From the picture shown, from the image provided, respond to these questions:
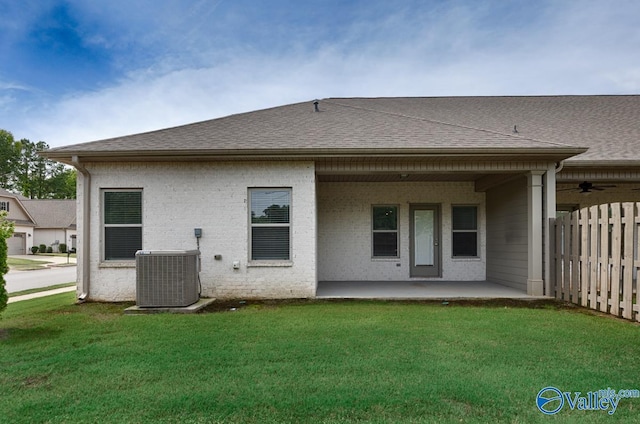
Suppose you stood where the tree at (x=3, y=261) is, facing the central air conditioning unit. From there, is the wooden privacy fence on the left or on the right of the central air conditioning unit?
right

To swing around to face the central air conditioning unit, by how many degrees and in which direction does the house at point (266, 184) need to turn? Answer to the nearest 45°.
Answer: approximately 135° to its left

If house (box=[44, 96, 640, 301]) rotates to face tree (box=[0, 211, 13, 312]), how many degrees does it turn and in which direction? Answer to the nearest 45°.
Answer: approximately 135° to its left

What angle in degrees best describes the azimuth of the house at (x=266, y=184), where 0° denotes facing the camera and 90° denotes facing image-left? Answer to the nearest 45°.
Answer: approximately 180°

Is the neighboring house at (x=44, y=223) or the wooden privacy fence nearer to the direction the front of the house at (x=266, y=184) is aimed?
the neighboring house

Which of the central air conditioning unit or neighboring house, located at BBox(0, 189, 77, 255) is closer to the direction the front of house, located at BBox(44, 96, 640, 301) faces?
the neighboring house
